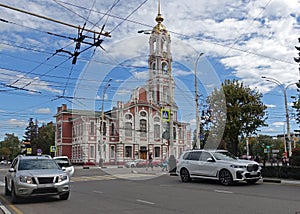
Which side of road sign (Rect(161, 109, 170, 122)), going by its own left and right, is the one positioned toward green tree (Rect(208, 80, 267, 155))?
left

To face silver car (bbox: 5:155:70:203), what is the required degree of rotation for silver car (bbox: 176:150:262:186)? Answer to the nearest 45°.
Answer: approximately 90° to its right

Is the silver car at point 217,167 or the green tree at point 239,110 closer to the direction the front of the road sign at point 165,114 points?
the silver car

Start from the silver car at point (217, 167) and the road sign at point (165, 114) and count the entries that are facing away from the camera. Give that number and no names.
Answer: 0

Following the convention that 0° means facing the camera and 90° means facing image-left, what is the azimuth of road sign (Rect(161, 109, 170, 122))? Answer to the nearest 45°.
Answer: approximately 0°

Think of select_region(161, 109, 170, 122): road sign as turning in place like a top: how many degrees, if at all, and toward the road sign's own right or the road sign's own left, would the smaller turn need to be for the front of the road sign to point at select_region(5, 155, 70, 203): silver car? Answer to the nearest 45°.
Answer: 0° — it already faces it
